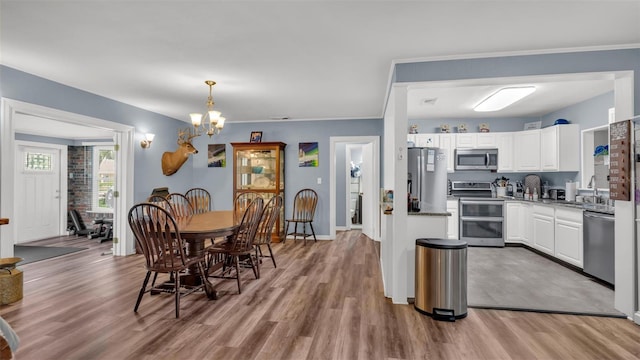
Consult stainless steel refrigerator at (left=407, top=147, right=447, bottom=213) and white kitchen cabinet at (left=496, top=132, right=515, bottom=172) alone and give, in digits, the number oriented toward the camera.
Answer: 2

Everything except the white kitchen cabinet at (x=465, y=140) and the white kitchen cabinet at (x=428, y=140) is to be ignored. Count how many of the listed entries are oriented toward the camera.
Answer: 2

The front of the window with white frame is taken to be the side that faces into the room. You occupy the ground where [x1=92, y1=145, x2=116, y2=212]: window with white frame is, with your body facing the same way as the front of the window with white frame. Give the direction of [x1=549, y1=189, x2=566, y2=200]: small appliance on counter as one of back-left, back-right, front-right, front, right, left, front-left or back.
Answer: front-left

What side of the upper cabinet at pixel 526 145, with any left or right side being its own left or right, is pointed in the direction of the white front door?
right

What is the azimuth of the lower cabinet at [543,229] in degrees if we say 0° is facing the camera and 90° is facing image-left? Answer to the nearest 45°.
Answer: approximately 45°

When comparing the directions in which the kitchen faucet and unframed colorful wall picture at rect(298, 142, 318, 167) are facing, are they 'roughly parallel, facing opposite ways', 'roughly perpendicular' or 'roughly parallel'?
roughly perpendicular

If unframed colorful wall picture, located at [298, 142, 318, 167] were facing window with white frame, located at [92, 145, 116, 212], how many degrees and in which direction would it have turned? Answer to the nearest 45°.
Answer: approximately 90° to its right

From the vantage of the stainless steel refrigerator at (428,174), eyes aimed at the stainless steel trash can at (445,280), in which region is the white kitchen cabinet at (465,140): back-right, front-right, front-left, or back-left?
back-left

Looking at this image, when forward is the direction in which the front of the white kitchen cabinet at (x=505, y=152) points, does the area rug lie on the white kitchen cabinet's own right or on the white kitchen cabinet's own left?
on the white kitchen cabinet's own right

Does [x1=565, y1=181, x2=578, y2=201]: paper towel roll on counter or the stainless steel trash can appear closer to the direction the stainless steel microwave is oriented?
the stainless steel trash can

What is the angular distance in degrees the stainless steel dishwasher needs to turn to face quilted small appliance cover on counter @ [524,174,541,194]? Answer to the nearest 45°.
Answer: approximately 90° to its right

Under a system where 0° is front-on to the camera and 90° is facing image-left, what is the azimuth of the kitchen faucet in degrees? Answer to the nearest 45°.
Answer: approximately 45°
